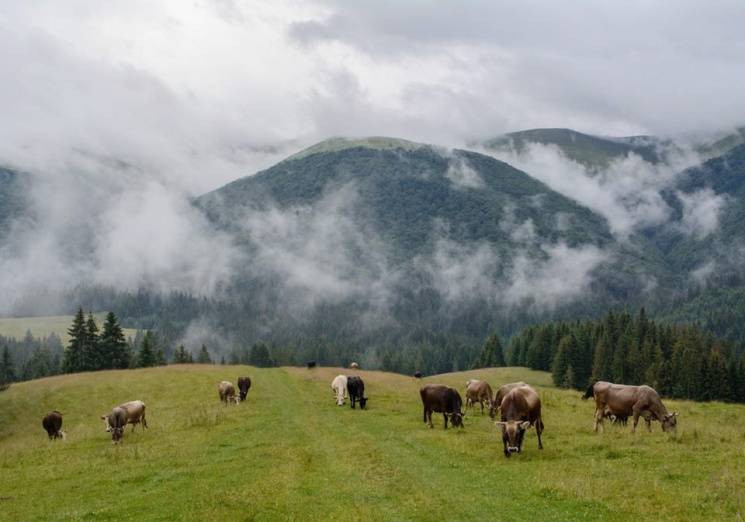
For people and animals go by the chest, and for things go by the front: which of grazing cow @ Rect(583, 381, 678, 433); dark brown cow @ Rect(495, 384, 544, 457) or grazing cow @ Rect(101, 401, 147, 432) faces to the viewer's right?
grazing cow @ Rect(583, 381, 678, 433)

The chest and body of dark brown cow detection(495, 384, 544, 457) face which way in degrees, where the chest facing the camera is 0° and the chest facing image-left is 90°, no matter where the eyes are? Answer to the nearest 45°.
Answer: approximately 45°

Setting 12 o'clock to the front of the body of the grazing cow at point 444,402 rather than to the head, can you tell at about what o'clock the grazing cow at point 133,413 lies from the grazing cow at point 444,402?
the grazing cow at point 133,413 is roughly at 5 o'clock from the grazing cow at point 444,402.

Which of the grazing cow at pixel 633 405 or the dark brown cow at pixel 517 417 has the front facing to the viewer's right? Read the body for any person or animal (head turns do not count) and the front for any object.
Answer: the grazing cow

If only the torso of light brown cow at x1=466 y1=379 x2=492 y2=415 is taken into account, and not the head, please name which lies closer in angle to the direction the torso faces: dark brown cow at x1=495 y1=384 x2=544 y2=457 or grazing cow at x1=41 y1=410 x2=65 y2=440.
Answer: the dark brown cow

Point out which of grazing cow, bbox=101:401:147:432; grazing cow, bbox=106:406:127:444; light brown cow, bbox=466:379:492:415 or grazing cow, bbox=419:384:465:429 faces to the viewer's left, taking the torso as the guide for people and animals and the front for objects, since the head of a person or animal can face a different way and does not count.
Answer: grazing cow, bbox=101:401:147:432

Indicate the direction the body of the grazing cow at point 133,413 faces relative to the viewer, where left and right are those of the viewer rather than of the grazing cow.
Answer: facing to the left of the viewer

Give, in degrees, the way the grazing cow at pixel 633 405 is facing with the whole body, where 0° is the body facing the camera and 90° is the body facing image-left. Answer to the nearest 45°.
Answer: approximately 270°

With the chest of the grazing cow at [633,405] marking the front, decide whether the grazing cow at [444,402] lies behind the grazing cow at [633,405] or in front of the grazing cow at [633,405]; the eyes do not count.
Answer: behind
